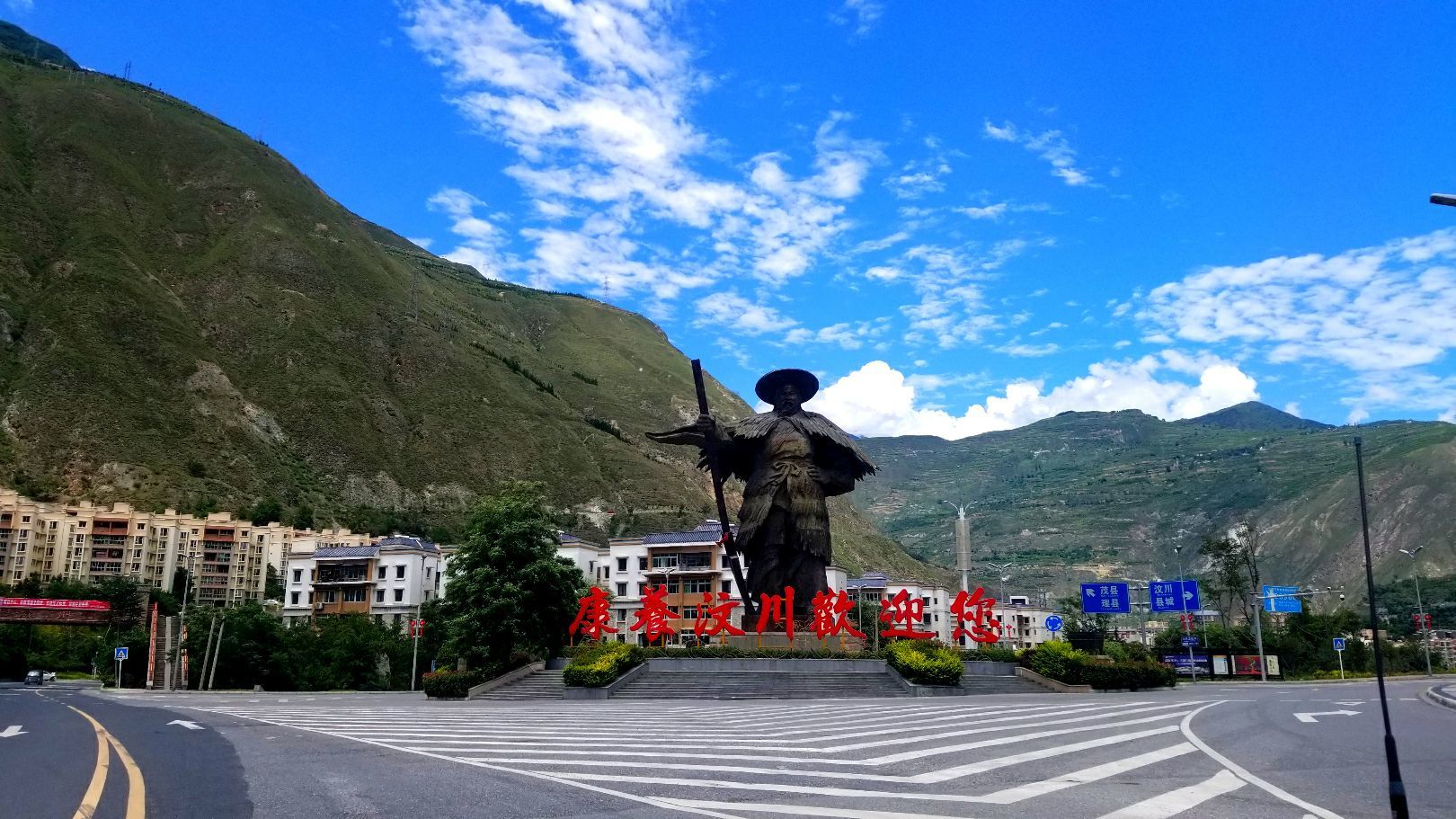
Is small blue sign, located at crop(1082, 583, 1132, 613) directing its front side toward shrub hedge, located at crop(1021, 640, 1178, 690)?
yes

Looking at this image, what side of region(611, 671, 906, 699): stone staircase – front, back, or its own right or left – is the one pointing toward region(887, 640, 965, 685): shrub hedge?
left

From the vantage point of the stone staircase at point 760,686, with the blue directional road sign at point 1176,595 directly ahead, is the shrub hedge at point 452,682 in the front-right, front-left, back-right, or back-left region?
back-left

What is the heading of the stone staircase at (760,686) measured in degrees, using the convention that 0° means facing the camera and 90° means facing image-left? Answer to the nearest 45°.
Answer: approximately 0°

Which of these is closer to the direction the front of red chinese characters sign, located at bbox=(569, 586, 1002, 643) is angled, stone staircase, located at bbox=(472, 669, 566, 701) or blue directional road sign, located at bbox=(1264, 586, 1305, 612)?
the stone staircase

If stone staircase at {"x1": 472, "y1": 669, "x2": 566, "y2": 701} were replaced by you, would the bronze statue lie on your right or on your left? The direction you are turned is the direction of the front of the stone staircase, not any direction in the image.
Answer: on your left

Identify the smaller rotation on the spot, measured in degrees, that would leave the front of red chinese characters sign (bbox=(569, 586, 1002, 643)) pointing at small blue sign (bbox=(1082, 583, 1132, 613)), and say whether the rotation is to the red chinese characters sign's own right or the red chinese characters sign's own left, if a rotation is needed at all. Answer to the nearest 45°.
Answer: approximately 135° to the red chinese characters sign's own left

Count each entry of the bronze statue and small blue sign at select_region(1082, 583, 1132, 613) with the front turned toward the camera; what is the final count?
2
